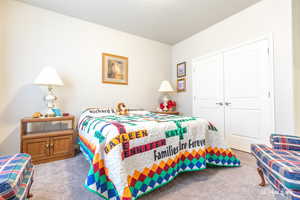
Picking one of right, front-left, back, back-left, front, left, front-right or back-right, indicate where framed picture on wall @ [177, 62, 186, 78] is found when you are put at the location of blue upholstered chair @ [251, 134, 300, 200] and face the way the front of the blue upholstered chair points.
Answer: right

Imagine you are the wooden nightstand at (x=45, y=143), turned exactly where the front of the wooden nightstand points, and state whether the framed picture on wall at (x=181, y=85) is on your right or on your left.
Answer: on your left

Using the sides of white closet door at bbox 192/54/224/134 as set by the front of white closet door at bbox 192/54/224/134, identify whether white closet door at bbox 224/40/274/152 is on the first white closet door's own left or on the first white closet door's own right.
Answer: on the first white closet door's own left

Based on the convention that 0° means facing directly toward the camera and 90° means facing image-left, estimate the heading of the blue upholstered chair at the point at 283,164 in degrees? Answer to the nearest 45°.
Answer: approximately 45°

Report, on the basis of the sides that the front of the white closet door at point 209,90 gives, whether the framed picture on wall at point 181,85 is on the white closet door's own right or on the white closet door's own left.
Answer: on the white closet door's own right

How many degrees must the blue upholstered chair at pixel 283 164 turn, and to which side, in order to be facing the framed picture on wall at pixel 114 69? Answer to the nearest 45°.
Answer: approximately 45° to its right

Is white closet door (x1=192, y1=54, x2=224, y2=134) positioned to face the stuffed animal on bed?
yes

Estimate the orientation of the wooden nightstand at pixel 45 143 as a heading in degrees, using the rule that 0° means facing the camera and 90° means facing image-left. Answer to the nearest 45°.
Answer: approximately 0°

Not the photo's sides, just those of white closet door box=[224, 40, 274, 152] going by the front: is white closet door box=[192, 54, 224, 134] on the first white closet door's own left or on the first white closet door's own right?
on the first white closet door's own right
